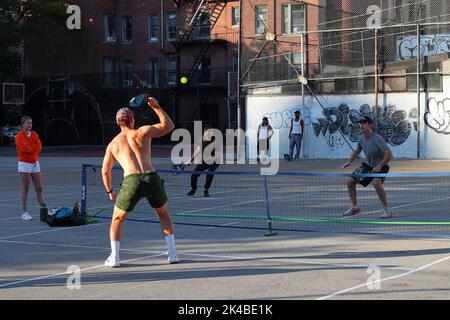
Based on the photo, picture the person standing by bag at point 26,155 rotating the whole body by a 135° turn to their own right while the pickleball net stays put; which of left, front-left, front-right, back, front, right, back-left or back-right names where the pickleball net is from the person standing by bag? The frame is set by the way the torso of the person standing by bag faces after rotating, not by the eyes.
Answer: back

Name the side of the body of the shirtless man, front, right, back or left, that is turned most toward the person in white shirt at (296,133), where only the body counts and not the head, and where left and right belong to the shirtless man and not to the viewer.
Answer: front

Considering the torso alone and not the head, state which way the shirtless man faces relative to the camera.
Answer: away from the camera

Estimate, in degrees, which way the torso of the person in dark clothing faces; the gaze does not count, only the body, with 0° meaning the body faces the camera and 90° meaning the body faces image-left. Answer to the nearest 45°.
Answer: approximately 45°

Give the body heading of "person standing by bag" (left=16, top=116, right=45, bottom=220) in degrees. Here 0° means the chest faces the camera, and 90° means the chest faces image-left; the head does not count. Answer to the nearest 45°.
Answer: approximately 315°

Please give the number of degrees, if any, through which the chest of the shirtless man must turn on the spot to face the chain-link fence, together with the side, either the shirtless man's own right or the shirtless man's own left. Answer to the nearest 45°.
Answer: approximately 45° to the shirtless man's own right

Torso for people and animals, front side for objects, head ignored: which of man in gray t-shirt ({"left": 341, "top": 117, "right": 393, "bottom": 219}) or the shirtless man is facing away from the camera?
the shirtless man

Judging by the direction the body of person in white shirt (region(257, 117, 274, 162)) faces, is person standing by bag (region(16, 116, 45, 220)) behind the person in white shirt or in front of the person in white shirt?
in front

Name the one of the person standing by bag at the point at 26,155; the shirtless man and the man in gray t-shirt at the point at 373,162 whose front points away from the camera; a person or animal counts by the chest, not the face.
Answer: the shirtless man
